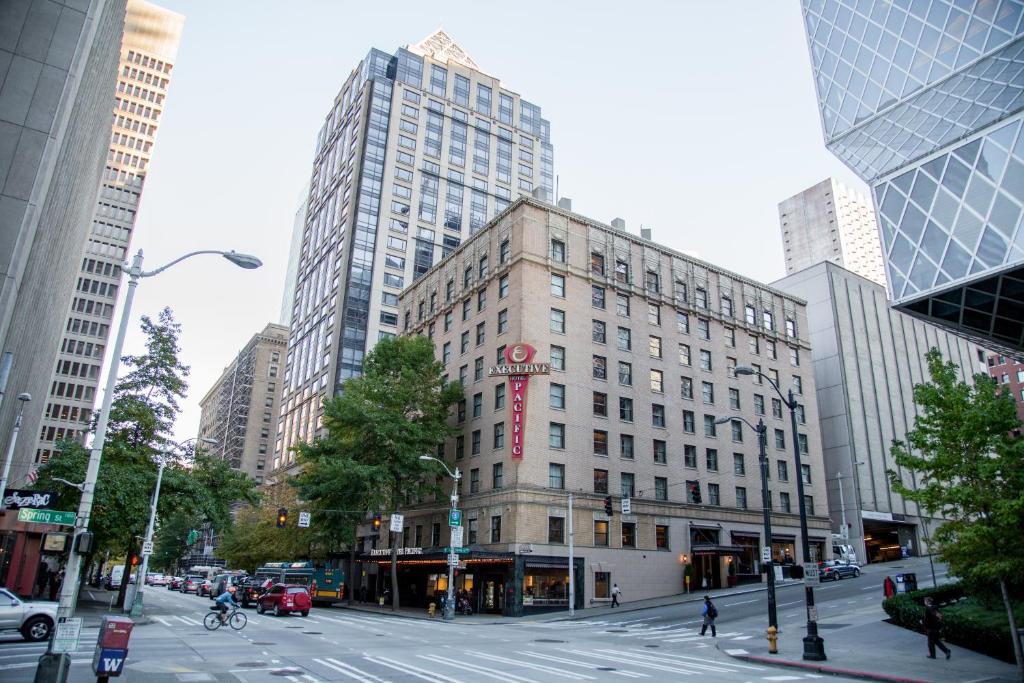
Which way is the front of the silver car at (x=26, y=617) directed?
to the viewer's right

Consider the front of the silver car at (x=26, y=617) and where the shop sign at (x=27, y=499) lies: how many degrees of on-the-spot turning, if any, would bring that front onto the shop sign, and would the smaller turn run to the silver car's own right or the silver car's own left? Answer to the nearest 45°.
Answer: approximately 90° to the silver car's own left

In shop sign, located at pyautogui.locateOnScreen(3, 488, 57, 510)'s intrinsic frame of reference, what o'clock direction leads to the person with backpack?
The person with backpack is roughly at 10 o'clock from the shop sign.

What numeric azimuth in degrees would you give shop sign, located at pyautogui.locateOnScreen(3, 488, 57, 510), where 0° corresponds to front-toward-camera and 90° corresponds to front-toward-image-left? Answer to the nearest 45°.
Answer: approximately 0°

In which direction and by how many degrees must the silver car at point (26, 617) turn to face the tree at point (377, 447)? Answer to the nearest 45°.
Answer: approximately 45° to its left
